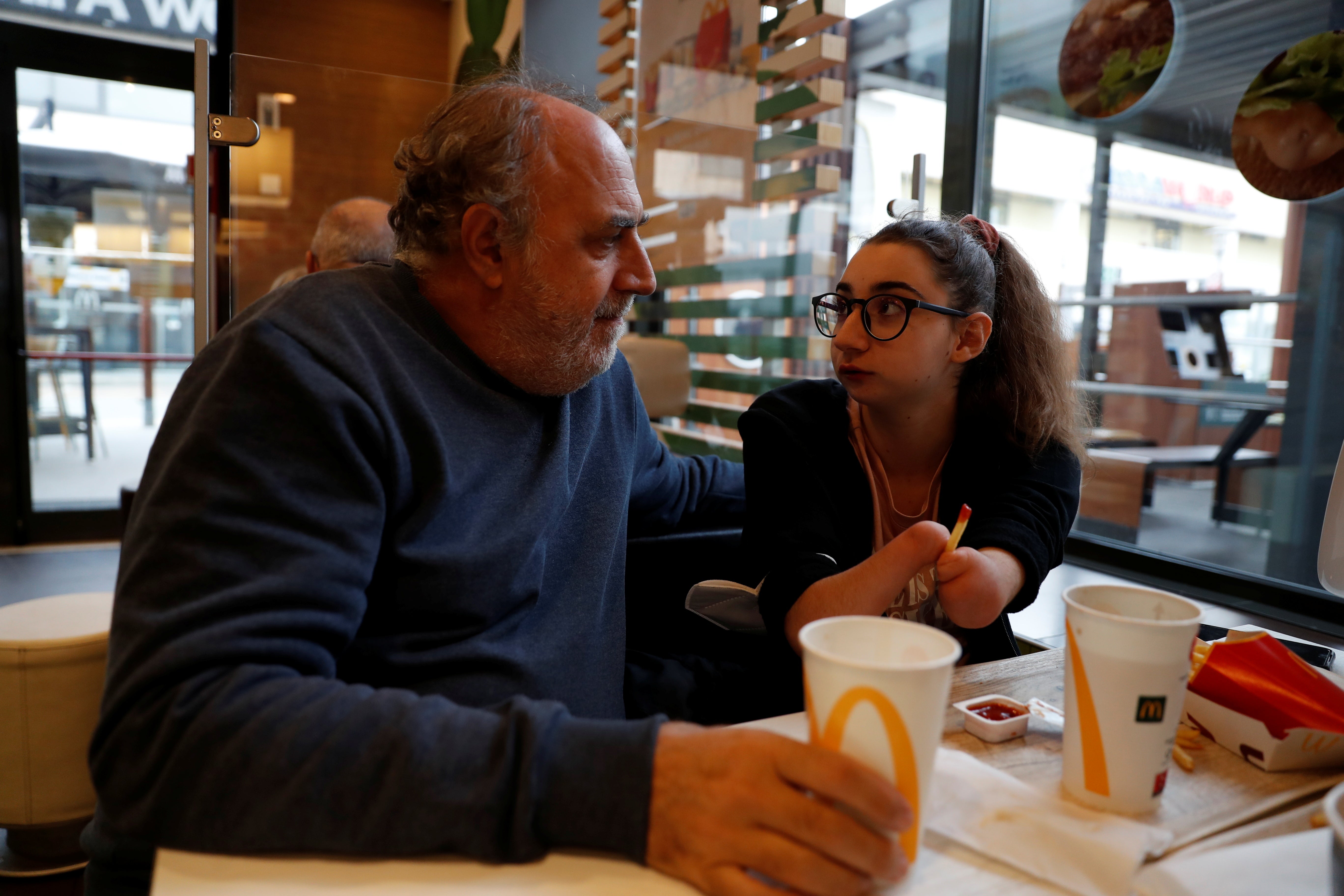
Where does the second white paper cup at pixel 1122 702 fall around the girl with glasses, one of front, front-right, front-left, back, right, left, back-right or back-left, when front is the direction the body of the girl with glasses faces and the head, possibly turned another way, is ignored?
front

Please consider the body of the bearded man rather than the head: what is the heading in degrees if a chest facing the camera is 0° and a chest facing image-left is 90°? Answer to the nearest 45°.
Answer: approximately 315°

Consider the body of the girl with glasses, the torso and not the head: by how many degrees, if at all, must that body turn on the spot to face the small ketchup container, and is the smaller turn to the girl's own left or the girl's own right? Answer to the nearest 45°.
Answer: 0° — they already face it

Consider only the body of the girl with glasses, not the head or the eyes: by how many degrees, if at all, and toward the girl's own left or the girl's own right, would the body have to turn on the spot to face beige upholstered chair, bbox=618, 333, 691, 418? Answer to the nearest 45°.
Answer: approximately 135° to the girl's own right

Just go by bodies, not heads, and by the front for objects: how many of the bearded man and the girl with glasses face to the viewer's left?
0

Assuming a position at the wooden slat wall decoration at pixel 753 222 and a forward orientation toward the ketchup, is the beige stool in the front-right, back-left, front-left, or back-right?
front-right

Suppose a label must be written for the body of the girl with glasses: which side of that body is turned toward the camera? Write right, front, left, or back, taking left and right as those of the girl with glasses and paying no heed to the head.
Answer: front

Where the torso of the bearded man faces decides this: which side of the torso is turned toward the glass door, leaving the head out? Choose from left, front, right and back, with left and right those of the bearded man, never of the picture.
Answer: back

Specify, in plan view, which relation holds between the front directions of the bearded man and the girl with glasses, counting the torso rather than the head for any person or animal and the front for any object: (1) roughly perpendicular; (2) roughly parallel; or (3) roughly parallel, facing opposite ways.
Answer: roughly perpendicular

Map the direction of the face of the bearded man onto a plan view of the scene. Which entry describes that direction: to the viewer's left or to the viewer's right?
to the viewer's right
